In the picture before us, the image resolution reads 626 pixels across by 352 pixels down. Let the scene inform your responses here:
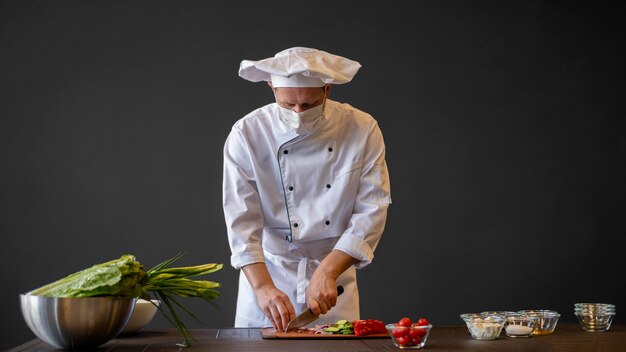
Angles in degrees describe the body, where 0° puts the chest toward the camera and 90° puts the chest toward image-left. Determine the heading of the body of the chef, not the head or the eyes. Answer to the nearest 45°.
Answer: approximately 0°

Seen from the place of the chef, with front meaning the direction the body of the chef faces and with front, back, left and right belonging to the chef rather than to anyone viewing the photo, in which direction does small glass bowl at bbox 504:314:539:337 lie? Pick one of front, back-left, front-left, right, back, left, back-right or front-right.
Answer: front-left

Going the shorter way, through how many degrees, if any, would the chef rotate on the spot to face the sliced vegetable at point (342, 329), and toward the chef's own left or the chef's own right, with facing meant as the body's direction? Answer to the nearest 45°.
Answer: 0° — they already face it

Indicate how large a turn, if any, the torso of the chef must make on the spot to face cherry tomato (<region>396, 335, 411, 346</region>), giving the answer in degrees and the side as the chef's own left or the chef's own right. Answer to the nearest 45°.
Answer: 0° — they already face it

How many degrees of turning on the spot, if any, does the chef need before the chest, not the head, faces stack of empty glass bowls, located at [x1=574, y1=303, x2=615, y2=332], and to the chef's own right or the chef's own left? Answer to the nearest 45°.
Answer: approximately 45° to the chef's own left

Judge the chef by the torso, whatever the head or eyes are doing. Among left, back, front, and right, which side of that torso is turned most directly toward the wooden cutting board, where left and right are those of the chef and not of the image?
front

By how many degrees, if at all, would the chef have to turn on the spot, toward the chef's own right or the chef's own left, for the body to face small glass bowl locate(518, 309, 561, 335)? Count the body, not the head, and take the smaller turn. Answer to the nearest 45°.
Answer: approximately 45° to the chef's own left

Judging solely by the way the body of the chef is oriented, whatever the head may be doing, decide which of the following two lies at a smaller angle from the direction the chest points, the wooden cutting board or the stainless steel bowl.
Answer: the wooden cutting board
